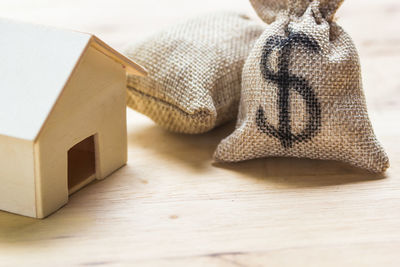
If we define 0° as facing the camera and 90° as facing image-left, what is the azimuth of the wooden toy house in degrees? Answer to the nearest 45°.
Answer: approximately 315°
